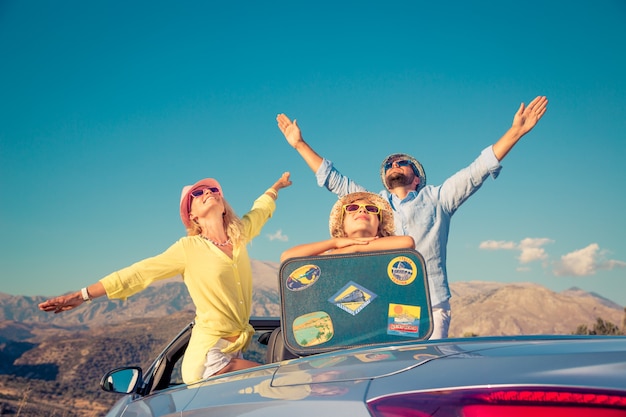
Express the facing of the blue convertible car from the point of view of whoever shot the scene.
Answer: facing away from the viewer and to the left of the viewer

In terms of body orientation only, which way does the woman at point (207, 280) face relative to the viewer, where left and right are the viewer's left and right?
facing the viewer and to the right of the viewer

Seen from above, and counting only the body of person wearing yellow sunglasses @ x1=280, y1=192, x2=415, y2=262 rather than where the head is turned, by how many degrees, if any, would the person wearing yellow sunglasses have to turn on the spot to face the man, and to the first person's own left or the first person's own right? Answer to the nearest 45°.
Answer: approximately 135° to the first person's own left

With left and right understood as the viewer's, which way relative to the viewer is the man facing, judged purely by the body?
facing the viewer and to the left of the viewer

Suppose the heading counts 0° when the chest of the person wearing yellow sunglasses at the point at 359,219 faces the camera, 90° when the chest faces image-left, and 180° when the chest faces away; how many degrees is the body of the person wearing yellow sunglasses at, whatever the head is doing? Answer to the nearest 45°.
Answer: approximately 0°
